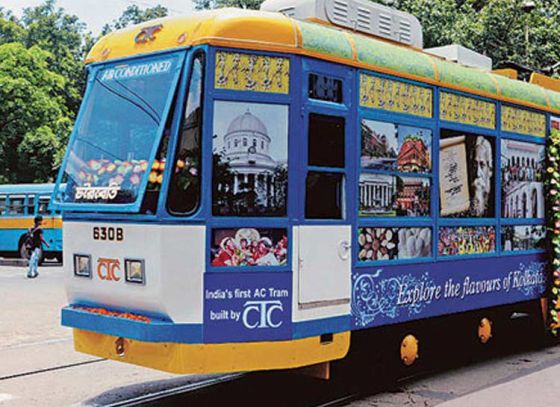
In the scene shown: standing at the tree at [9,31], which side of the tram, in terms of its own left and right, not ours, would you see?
right

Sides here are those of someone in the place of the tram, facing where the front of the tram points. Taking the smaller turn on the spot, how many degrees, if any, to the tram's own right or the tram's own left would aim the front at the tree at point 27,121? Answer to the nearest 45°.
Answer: approximately 90° to the tram's own right

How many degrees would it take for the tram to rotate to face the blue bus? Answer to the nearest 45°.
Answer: approximately 90° to its right

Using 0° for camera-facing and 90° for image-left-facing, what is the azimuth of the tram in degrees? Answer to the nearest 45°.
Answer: approximately 45°
